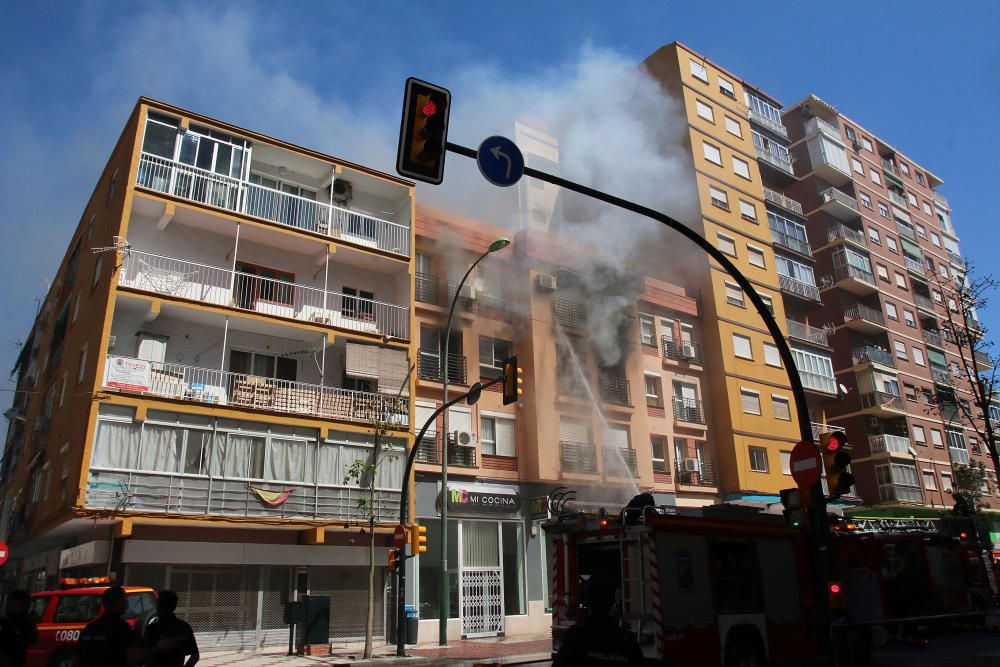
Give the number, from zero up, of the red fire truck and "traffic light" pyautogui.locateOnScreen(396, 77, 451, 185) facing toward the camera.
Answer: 1

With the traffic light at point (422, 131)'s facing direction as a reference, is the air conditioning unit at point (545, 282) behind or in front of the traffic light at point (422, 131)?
behind

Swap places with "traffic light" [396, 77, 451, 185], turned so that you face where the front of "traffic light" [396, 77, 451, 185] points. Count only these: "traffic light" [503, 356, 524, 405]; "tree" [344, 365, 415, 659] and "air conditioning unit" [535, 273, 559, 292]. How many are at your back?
3

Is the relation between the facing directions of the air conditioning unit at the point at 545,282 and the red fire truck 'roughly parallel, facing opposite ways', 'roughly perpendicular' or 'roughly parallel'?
roughly perpendicular

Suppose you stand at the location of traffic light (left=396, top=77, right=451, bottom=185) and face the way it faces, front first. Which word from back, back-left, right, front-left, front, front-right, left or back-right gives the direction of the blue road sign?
back-left

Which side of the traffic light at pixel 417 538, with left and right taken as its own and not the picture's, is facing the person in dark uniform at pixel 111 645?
right

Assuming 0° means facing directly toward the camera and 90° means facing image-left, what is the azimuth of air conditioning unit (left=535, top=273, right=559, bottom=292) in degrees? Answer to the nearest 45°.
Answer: approximately 315°

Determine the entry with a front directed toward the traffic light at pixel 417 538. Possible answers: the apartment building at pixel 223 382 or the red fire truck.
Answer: the apartment building

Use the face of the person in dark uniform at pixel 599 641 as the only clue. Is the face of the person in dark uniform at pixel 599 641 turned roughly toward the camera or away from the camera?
away from the camera

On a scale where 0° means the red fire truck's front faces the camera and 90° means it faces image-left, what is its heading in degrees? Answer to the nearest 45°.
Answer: approximately 225°

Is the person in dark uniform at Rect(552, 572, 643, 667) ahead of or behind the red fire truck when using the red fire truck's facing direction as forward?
behind
